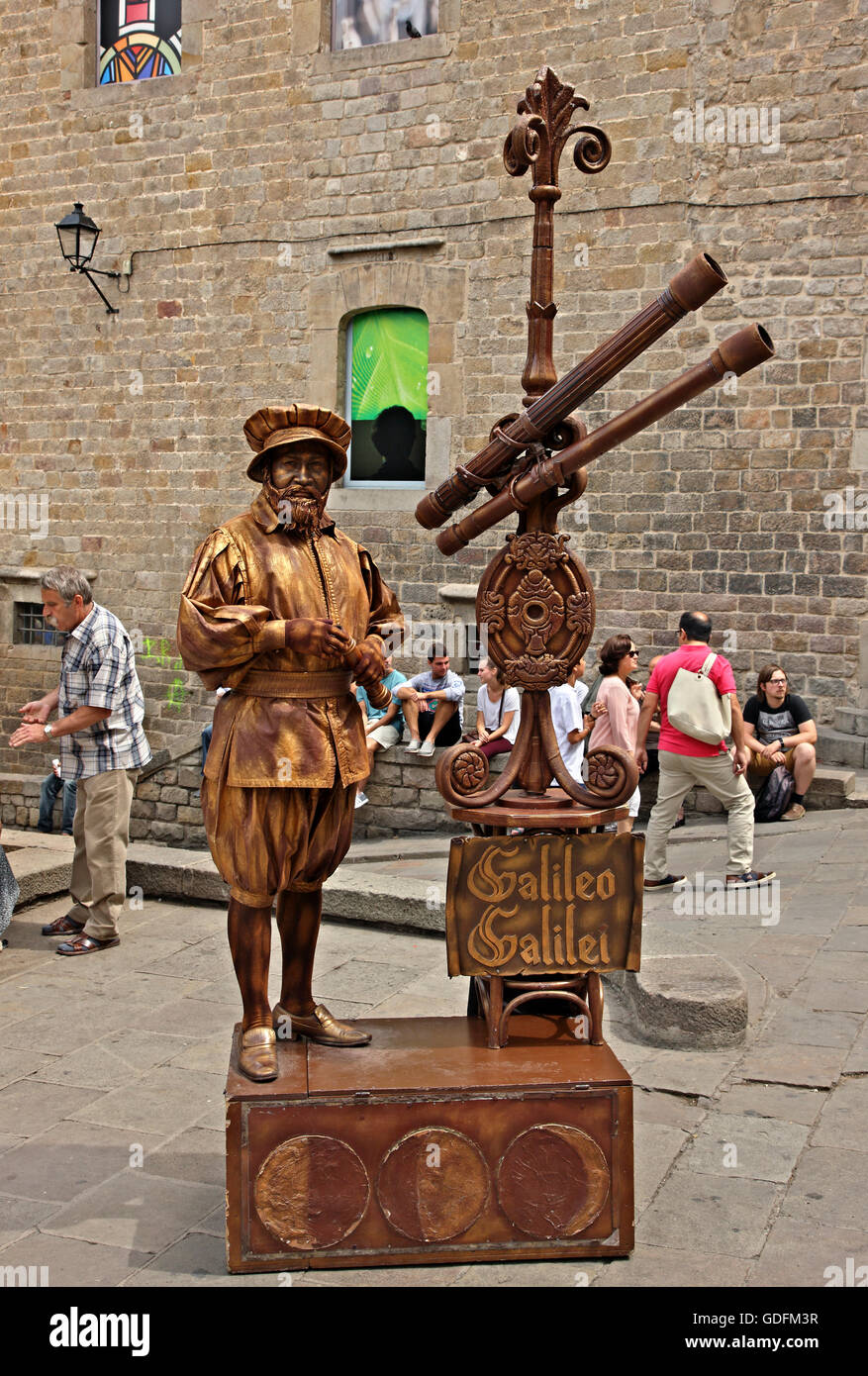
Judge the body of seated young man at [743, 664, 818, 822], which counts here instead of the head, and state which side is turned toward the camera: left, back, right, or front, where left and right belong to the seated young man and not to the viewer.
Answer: front

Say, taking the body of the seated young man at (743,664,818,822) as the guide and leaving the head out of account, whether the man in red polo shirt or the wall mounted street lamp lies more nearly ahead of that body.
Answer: the man in red polo shirt

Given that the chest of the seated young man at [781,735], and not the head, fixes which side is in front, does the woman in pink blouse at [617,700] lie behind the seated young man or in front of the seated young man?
in front

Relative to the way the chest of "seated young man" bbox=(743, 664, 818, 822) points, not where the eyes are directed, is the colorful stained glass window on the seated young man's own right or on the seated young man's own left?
on the seated young man's own right

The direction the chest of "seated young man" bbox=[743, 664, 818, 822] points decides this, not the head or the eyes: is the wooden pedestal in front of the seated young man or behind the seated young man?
in front

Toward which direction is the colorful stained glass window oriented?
toward the camera

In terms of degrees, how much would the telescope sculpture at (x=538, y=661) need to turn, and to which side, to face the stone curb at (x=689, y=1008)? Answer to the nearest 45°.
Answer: approximately 90° to its left

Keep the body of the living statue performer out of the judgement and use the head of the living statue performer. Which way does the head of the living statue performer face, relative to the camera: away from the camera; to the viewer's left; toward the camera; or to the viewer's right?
toward the camera

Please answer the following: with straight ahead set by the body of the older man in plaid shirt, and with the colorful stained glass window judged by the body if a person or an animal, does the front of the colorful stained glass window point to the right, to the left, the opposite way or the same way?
to the left

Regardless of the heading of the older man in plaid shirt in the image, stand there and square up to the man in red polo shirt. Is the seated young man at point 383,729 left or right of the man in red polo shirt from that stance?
left

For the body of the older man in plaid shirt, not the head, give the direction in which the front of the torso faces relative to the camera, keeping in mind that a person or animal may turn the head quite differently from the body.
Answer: to the viewer's left
